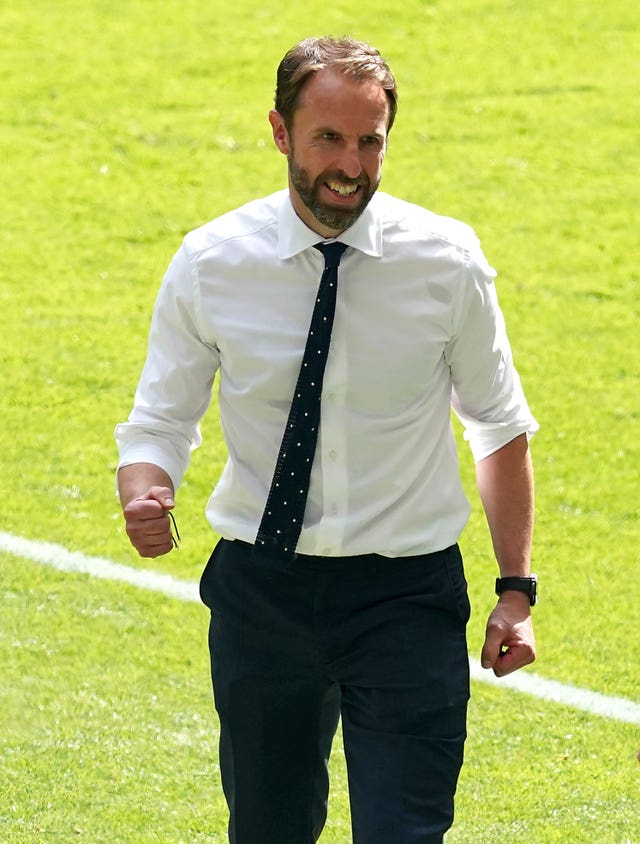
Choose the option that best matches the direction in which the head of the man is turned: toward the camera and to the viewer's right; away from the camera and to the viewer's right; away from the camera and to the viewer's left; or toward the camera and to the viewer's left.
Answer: toward the camera and to the viewer's right

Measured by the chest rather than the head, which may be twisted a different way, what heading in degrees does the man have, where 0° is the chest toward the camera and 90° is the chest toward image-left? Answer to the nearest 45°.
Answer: approximately 0°
